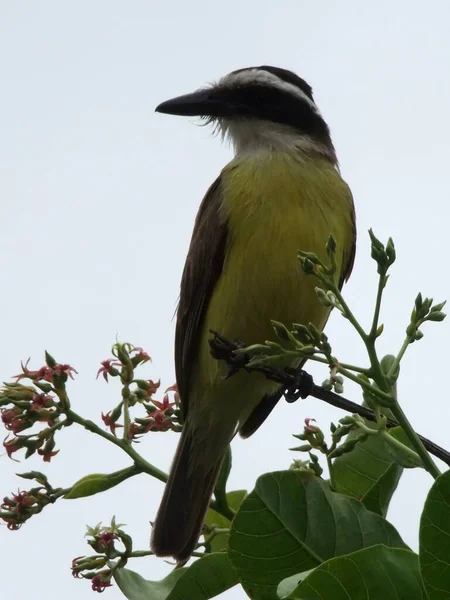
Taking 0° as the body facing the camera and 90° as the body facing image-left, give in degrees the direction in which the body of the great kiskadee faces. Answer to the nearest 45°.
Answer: approximately 315°

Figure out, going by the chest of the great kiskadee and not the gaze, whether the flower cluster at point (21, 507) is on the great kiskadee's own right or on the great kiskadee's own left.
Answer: on the great kiskadee's own right
